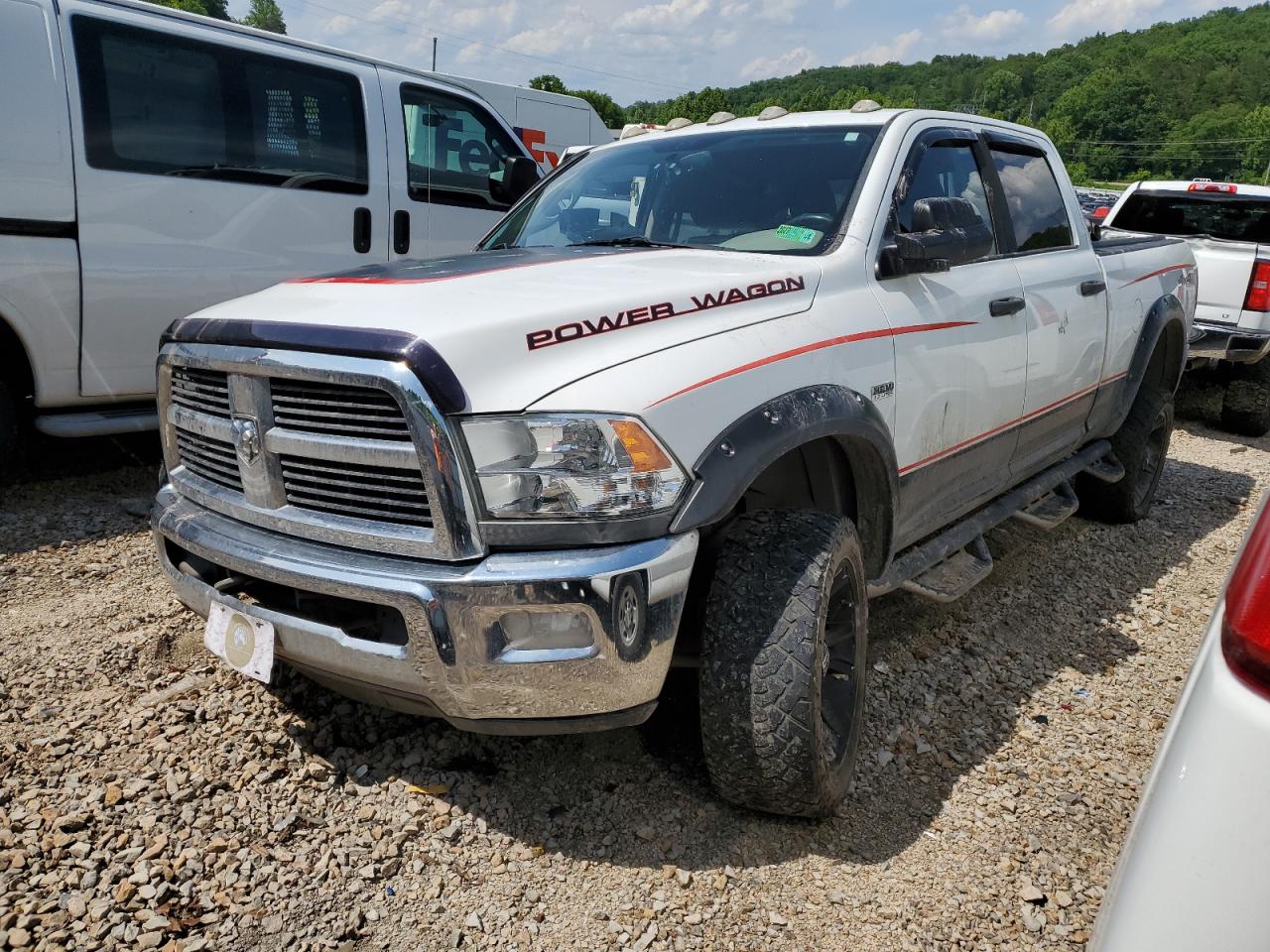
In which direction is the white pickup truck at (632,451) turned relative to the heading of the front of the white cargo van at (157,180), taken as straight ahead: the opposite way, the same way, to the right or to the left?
the opposite way

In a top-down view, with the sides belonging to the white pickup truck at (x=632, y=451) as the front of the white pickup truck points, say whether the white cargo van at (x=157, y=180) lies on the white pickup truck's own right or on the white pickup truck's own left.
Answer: on the white pickup truck's own right

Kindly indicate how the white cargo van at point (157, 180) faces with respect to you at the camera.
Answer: facing away from the viewer and to the right of the viewer

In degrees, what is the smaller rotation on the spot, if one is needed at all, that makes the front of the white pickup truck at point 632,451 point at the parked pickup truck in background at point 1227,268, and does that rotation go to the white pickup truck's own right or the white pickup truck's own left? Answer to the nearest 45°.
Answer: approximately 180°

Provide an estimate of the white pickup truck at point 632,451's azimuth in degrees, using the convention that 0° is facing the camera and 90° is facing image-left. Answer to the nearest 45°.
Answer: approximately 45°

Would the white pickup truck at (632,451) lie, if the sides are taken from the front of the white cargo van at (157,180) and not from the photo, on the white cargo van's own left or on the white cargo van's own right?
on the white cargo van's own right

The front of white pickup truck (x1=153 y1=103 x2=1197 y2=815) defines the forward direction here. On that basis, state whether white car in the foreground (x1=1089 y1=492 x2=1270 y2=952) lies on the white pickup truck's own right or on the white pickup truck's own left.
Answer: on the white pickup truck's own left
